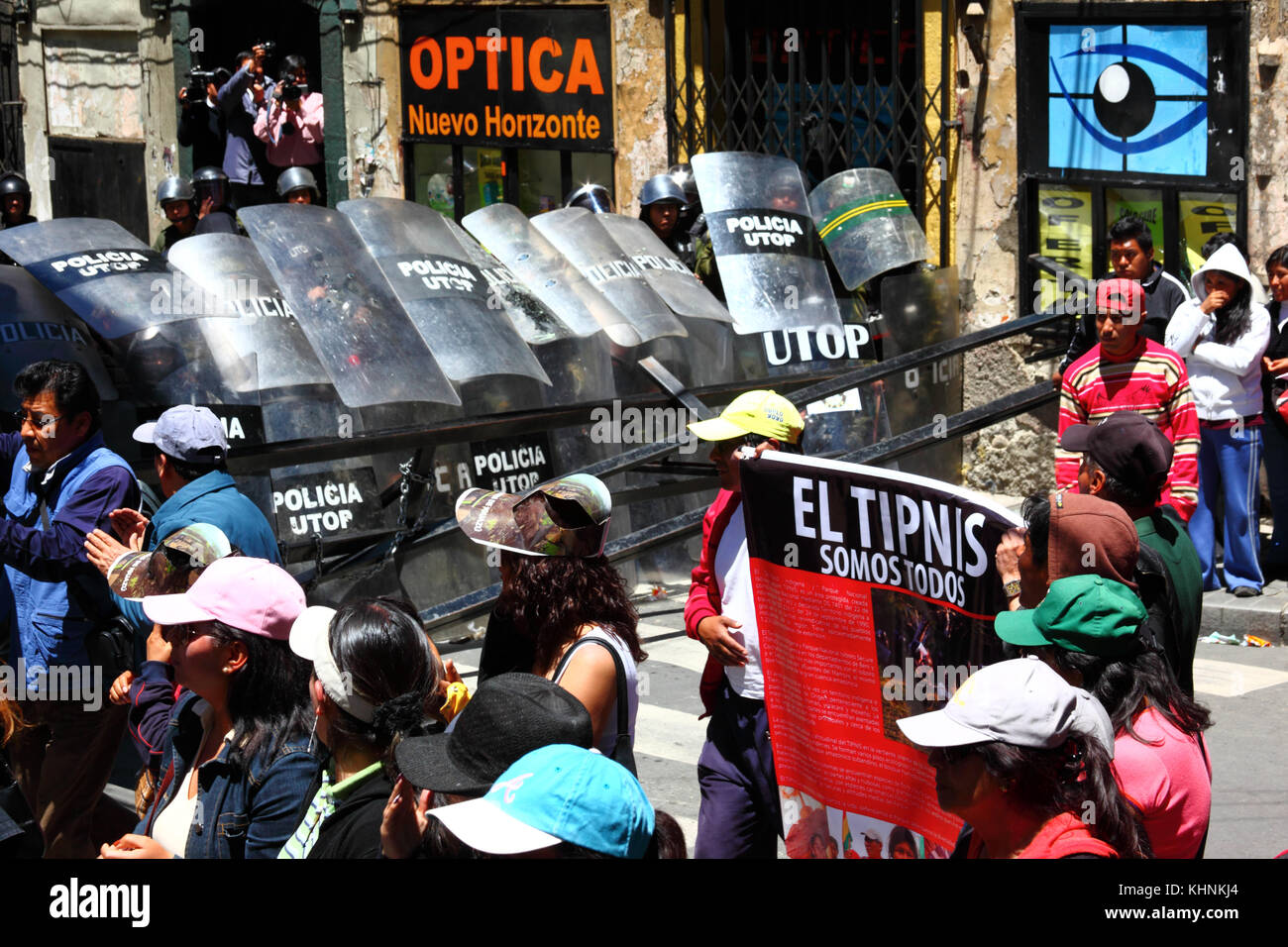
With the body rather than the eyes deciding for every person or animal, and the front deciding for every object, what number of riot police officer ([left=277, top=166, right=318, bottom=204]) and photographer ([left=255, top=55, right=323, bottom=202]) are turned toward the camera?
2

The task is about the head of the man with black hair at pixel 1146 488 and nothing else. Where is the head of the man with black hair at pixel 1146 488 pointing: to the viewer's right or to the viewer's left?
to the viewer's left

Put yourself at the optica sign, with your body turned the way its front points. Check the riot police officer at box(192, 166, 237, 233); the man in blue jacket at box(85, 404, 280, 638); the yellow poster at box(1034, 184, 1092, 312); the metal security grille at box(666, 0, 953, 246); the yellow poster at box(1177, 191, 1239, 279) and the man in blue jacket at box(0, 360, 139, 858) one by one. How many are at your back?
0

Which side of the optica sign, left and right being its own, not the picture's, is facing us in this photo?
front

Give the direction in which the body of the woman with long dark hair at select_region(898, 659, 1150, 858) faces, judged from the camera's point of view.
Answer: to the viewer's left

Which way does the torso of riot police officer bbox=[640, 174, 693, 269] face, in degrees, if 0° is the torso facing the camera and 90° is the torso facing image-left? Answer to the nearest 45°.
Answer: approximately 0°

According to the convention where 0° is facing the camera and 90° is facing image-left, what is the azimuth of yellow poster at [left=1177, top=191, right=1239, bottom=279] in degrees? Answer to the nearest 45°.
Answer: approximately 0°

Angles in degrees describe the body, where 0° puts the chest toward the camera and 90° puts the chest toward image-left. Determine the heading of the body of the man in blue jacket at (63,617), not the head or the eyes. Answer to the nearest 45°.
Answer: approximately 45°

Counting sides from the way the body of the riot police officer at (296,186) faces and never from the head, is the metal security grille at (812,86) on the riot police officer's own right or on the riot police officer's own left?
on the riot police officer's own left

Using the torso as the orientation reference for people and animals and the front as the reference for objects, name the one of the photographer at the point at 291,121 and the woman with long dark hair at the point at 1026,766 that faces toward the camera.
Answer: the photographer

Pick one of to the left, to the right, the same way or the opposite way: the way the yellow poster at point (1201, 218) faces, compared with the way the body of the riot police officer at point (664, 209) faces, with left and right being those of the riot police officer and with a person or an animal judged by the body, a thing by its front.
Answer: the same way

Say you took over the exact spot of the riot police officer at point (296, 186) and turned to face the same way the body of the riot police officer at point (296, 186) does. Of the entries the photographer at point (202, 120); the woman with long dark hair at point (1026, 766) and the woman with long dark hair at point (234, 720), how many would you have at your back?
1

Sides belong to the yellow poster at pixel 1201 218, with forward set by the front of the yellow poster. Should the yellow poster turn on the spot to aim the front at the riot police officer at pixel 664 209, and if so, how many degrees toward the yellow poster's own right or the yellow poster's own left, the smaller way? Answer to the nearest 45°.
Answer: approximately 90° to the yellow poster's own right

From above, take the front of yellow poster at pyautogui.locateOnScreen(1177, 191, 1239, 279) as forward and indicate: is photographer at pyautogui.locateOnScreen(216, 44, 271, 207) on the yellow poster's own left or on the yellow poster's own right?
on the yellow poster's own right

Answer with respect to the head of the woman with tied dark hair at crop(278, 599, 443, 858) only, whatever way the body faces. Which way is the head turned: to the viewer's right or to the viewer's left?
to the viewer's left

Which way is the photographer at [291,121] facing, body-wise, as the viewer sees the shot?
toward the camera

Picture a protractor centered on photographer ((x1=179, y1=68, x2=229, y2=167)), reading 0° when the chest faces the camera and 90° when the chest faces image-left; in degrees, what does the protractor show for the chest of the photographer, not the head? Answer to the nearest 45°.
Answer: approximately 315°

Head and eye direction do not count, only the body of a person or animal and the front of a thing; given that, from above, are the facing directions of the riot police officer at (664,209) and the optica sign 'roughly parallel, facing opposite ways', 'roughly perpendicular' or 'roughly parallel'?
roughly parallel
